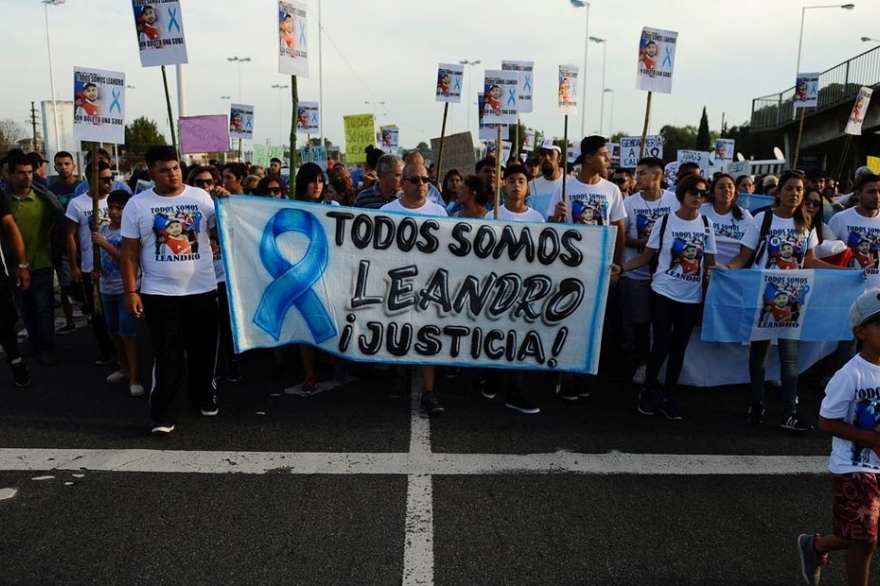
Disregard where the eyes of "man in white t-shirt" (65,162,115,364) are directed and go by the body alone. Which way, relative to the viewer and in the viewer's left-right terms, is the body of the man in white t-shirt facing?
facing the viewer and to the right of the viewer

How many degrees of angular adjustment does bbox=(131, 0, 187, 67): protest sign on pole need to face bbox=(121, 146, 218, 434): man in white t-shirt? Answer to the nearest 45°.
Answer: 0° — it already faces them

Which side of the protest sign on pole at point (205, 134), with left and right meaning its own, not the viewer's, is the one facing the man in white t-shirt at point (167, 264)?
front

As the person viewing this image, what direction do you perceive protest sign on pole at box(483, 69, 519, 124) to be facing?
facing the viewer

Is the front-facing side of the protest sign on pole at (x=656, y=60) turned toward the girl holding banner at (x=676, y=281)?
yes

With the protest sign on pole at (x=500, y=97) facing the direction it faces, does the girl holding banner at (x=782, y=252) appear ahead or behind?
ahead

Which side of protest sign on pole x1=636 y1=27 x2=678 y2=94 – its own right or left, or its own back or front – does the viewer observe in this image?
front

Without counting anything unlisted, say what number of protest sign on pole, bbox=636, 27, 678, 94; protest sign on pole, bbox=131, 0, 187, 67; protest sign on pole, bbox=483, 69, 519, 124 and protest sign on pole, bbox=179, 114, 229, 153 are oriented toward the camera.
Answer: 4

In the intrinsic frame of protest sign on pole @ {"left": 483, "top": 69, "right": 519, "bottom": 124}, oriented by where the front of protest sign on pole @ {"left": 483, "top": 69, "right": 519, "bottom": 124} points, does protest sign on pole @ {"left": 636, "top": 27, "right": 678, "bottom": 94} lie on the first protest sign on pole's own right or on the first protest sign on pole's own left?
on the first protest sign on pole's own left

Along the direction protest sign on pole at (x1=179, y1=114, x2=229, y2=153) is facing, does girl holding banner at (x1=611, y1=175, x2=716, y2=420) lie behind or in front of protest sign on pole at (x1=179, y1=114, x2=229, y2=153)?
in front

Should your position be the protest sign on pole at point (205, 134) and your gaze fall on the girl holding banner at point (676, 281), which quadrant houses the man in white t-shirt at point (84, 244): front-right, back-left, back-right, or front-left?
front-right

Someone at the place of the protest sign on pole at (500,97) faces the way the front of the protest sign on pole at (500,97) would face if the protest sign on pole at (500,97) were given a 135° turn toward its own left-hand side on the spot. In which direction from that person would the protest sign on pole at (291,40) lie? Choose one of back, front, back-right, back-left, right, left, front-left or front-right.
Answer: back

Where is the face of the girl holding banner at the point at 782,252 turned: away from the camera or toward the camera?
toward the camera

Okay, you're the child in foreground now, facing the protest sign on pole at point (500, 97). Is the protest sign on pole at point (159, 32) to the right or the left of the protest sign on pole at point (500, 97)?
left
